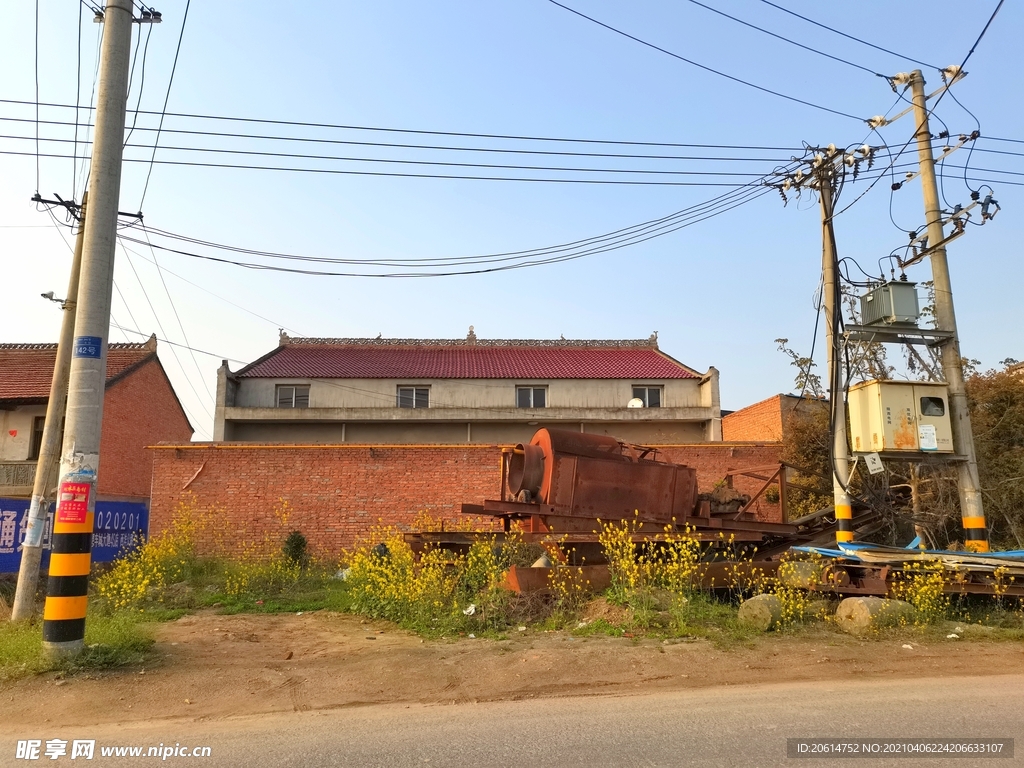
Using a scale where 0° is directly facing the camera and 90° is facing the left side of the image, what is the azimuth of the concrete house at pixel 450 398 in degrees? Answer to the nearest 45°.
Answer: approximately 0°

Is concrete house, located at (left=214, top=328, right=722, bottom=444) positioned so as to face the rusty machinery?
yes

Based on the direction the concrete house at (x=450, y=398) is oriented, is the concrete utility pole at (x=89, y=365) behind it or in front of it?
in front

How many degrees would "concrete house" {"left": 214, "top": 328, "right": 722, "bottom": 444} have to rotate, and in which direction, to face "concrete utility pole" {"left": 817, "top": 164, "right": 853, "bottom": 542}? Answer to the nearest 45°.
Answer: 0° — it already faces it

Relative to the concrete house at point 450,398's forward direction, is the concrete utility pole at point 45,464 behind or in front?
in front

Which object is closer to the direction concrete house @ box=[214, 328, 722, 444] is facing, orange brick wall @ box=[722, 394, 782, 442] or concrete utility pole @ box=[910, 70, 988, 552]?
the concrete utility pole

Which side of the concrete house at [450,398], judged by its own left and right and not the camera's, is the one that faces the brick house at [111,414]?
right

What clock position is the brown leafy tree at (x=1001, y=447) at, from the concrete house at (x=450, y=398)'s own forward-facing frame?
The brown leafy tree is roughly at 11 o'clock from the concrete house.

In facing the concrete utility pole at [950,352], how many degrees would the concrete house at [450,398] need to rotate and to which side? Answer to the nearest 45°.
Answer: approximately 45° to its left
